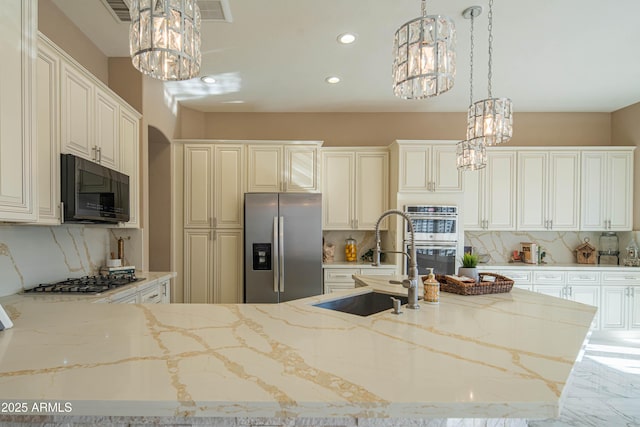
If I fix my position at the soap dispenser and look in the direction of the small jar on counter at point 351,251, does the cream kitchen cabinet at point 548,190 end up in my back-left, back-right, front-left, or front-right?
front-right

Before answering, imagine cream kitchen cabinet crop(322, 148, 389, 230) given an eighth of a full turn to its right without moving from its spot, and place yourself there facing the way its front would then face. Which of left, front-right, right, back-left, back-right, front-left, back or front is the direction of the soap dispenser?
front-left

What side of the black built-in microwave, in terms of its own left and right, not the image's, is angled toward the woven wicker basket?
front

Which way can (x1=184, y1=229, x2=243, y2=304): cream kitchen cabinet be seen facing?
toward the camera

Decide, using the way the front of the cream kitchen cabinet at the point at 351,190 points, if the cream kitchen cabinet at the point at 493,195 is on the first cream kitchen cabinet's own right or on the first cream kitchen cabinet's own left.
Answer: on the first cream kitchen cabinet's own left

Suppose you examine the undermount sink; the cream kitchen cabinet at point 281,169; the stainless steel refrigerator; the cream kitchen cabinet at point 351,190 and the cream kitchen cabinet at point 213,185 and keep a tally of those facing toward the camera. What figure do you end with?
4

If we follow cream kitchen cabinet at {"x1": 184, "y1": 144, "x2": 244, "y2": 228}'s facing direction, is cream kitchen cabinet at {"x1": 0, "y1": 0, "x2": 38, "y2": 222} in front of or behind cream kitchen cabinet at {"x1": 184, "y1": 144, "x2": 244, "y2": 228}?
in front

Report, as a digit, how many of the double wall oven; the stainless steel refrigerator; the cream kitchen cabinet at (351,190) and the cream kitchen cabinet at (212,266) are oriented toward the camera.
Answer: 4

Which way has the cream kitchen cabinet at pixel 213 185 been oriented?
toward the camera

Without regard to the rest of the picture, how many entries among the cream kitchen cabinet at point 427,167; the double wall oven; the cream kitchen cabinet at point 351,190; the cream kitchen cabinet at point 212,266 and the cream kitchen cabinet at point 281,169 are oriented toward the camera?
5

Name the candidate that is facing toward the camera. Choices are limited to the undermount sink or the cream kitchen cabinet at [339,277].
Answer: the cream kitchen cabinet

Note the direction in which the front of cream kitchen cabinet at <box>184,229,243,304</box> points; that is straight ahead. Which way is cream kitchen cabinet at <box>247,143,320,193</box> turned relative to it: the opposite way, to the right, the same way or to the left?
the same way

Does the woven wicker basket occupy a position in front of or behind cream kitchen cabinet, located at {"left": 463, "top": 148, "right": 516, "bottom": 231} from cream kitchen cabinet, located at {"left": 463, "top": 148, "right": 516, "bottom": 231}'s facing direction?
in front

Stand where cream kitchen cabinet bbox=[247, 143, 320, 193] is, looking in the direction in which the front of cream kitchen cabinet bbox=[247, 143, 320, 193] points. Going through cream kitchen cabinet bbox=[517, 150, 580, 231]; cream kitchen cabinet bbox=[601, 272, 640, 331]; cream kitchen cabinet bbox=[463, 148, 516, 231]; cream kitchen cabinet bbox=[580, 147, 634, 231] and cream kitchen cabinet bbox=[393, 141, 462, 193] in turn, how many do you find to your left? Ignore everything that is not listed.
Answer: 5

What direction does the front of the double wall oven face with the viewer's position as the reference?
facing the viewer
